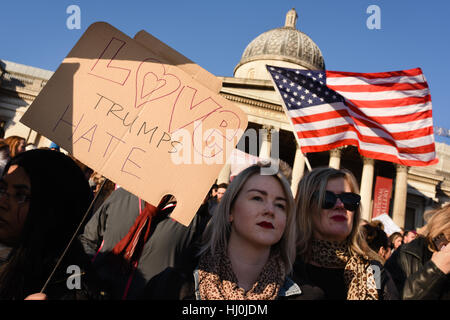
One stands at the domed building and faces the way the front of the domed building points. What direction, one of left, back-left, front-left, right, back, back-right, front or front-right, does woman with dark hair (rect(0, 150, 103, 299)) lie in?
front-right

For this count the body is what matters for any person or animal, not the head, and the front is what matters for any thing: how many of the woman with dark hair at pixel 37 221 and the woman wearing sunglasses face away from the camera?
0

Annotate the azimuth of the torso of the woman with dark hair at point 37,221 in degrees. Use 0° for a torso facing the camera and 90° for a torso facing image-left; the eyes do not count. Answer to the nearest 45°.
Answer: approximately 45°

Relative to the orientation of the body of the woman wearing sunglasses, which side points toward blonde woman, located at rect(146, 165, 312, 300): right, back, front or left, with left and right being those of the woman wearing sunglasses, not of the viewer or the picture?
right

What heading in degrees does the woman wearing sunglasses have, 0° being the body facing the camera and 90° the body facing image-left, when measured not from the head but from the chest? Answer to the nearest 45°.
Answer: approximately 315°

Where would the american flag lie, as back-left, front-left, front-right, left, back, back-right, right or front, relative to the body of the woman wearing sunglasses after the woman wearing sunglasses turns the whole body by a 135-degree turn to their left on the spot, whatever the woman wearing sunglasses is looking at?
front

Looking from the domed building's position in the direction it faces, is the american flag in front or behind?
in front

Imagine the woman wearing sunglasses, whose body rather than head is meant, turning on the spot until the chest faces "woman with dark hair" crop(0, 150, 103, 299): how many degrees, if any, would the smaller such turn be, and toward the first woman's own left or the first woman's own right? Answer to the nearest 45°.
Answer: approximately 90° to the first woman's own right
